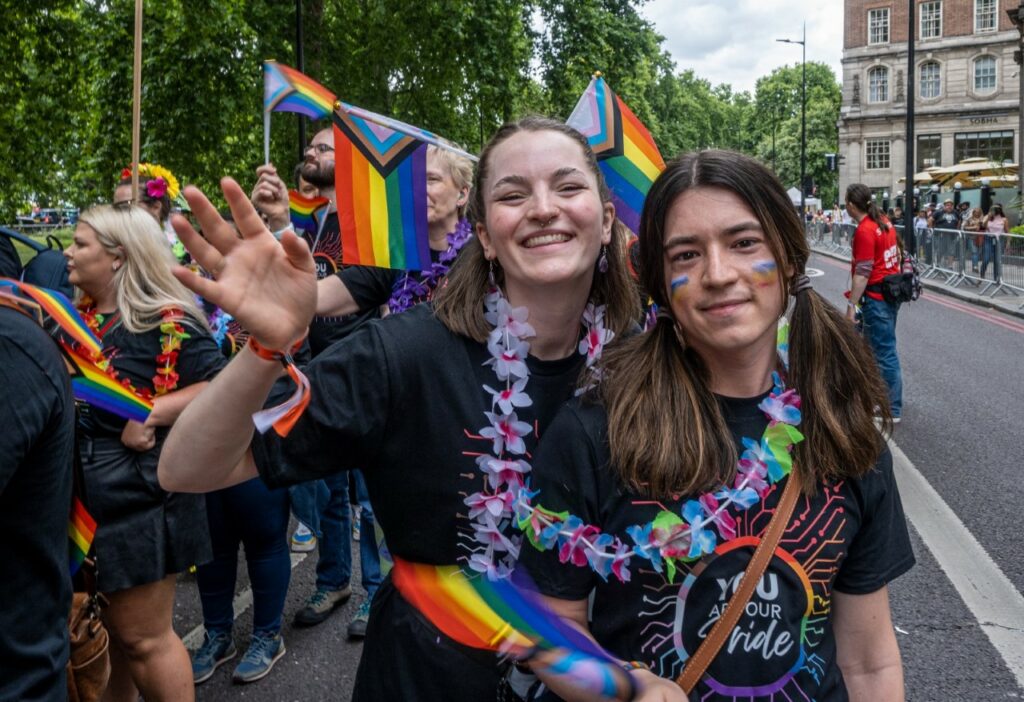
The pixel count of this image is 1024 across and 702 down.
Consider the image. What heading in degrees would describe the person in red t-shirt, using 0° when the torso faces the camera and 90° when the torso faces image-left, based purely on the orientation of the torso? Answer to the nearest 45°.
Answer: approximately 135°

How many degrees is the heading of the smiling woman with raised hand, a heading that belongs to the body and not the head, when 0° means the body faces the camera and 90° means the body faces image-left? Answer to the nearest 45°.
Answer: approximately 315°

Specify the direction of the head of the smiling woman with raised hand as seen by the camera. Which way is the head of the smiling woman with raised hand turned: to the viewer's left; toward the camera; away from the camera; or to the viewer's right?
toward the camera

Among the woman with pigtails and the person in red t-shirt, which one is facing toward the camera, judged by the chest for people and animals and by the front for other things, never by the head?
the woman with pigtails

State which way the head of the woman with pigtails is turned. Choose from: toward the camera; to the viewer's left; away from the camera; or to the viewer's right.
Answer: toward the camera

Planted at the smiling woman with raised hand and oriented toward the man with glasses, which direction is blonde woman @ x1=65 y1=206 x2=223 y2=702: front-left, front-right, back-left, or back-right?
front-left

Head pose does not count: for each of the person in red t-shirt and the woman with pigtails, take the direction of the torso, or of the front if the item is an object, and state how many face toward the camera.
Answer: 1

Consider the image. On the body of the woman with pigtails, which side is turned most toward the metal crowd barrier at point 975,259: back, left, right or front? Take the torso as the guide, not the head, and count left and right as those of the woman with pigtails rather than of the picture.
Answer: back

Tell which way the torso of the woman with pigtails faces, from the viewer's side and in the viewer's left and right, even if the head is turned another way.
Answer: facing the viewer

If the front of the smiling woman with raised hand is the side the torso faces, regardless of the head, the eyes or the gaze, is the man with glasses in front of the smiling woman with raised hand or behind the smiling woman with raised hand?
behind
